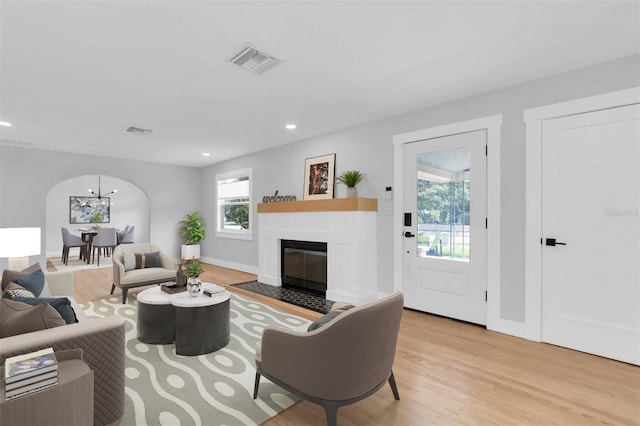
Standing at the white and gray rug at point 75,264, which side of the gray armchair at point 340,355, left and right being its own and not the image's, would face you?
front

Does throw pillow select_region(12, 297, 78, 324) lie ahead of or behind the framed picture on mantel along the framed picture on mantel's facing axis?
ahead

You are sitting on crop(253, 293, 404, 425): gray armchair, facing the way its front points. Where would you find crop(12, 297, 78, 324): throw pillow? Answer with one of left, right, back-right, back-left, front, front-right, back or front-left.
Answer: front-left

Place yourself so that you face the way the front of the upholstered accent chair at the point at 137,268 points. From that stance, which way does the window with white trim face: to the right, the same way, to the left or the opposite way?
to the right

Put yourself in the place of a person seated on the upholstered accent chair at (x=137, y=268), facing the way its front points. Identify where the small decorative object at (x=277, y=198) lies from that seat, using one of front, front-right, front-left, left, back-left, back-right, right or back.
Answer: front-left

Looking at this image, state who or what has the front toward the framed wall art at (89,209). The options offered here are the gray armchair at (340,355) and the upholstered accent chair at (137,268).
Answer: the gray armchair

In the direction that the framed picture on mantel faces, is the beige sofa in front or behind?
in front

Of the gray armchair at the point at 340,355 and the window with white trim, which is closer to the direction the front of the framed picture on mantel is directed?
the gray armchair

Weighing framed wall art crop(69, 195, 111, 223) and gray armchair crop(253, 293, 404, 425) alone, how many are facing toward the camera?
1

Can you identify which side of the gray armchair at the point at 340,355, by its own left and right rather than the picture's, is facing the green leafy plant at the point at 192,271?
front

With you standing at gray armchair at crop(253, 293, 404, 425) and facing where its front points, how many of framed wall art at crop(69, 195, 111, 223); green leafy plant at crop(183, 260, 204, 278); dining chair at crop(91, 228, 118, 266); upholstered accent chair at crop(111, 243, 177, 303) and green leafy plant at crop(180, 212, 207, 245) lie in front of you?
5

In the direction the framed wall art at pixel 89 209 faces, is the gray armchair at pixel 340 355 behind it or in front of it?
in front

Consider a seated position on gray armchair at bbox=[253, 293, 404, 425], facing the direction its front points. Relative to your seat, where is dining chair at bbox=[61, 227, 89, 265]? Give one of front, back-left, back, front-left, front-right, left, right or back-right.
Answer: front

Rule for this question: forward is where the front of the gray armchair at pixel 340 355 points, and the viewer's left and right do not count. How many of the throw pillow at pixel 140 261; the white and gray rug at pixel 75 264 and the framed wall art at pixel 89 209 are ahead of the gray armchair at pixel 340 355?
3

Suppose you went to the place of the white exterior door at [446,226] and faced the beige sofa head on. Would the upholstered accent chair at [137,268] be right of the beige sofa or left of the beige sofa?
right

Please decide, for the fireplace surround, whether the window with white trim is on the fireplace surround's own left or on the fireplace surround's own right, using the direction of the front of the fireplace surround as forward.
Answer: on the fireplace surround's own right

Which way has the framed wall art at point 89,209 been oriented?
toward the camera
